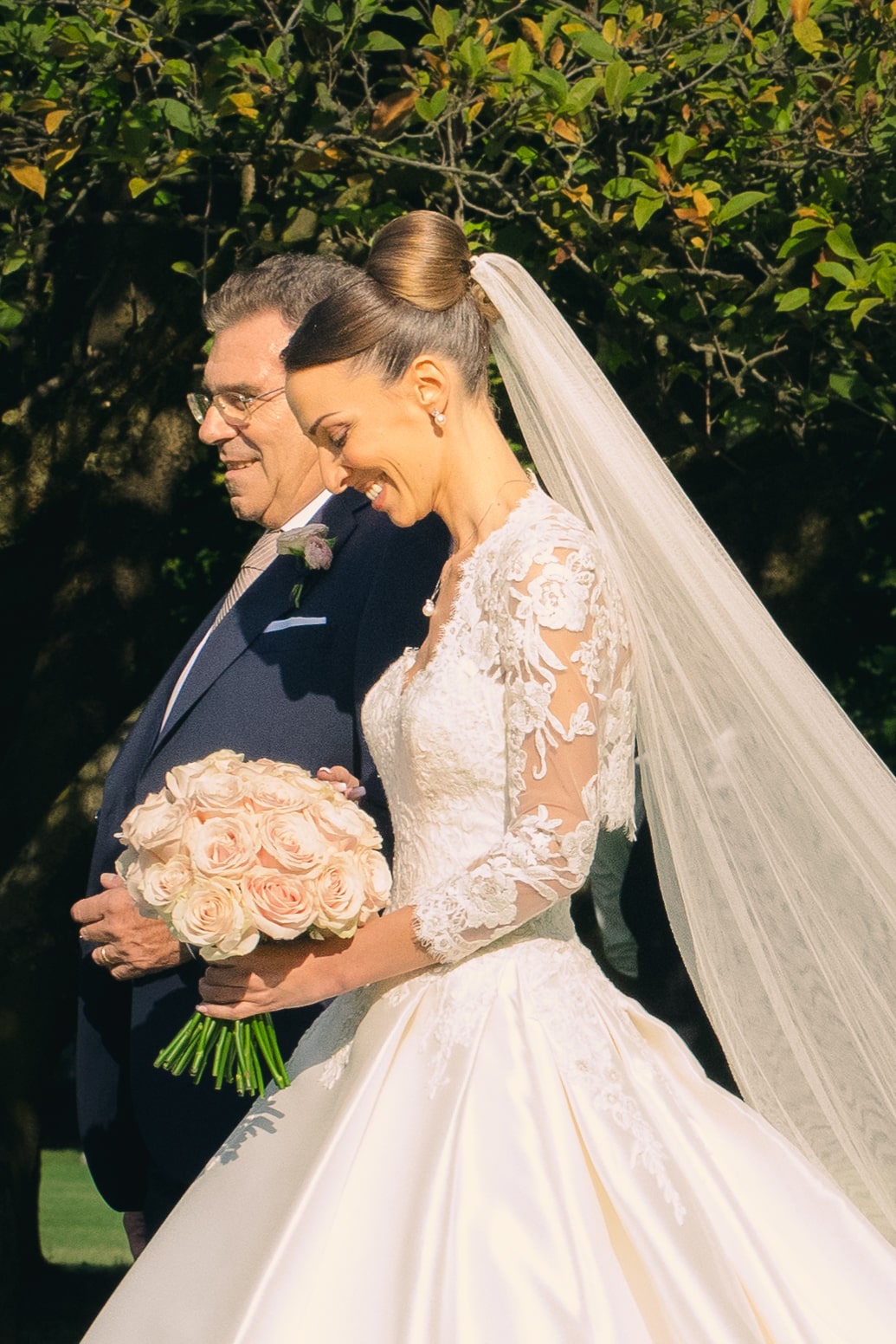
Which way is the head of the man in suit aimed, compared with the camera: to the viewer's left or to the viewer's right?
to the viewer's left

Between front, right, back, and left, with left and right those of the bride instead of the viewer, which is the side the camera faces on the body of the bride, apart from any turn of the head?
left

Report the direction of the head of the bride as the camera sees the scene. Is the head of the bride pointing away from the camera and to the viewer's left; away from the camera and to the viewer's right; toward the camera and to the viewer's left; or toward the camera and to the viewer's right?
toward the camera and to the viewer's left
